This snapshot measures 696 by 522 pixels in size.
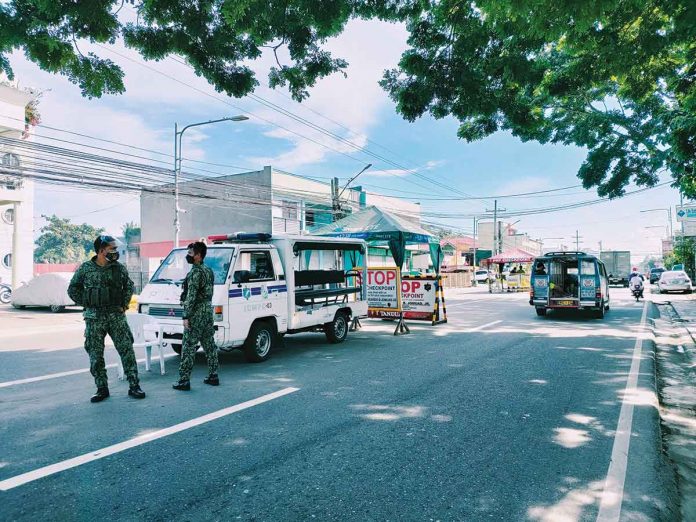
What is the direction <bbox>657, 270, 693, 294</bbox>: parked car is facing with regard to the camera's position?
facing away from the viewer

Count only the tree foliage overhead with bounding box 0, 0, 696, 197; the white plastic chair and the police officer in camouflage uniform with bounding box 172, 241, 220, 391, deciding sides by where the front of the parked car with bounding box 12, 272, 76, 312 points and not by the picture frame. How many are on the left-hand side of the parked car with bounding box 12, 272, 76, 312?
3

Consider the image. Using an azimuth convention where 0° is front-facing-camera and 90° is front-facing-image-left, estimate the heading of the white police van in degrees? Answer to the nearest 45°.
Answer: approximately 45°

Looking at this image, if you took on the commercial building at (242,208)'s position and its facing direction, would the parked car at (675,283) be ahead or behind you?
ahead

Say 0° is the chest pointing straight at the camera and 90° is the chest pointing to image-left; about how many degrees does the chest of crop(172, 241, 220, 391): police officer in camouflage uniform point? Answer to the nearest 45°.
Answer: approximately 90°

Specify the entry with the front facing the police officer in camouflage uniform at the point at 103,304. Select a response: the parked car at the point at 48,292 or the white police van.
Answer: the white police van

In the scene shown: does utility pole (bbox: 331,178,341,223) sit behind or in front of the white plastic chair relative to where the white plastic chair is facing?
behind

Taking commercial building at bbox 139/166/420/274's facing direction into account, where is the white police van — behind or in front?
in front

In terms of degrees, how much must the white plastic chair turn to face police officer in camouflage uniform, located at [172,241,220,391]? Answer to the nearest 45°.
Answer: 0° — it already faces them

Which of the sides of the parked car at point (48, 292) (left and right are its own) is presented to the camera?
left

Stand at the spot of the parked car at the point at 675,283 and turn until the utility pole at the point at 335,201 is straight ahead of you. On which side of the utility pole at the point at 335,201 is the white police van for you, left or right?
left

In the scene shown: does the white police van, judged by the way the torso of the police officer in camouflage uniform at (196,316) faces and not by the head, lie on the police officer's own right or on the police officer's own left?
on the police officer's own right

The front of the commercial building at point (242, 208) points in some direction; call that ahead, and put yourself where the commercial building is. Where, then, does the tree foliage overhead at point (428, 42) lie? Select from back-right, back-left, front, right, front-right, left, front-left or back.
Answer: front-right
